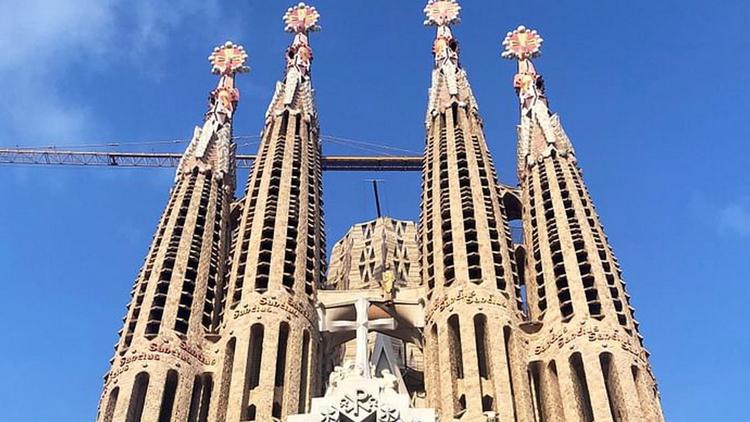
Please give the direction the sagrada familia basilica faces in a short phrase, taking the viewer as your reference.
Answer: facing the viewer
